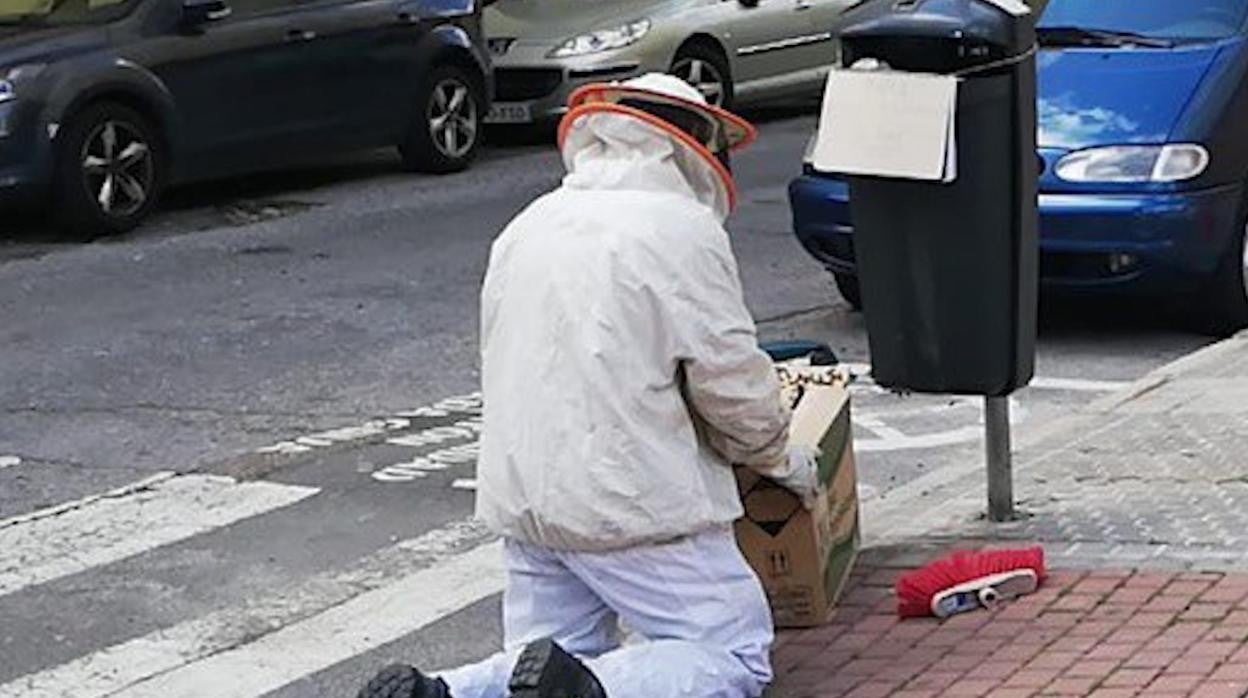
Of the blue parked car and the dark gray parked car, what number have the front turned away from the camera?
0

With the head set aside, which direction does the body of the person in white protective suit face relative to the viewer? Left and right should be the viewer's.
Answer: facing away from the viewer and to the right of the viewer

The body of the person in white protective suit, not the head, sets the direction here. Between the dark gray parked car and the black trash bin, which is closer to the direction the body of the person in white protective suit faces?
the black trash bin

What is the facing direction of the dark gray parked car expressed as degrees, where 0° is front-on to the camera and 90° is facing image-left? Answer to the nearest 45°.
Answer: approximately 45°

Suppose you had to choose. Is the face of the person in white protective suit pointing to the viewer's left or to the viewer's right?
to the viewer's right

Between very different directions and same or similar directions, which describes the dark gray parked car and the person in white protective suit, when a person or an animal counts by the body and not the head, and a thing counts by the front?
very different directions

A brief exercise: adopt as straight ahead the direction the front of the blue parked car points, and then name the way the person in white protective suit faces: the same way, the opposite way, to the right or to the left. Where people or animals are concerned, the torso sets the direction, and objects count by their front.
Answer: the opposite way

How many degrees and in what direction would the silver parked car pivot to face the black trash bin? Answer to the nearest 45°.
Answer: approximately 45° to its left

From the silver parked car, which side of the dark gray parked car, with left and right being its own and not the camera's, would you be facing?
back

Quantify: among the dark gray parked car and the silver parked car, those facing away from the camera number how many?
0

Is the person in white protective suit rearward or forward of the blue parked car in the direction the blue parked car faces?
forward

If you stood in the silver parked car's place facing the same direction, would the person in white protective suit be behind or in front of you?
in front

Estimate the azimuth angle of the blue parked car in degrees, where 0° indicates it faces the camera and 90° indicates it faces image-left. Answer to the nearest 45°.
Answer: approximately 45°
